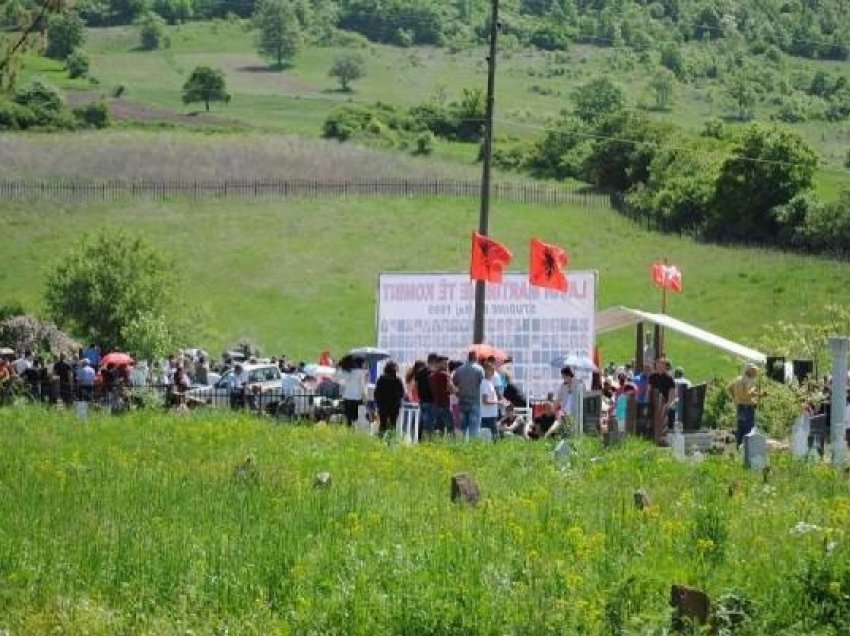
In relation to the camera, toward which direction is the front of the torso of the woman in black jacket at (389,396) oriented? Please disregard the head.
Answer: away from the camera

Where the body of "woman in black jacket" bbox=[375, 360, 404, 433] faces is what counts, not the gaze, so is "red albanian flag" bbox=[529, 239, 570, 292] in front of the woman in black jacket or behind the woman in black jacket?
in front

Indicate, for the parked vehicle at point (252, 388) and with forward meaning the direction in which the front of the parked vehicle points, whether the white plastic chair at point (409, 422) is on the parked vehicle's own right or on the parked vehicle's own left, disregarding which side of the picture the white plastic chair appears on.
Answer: on the parked vehicle's own left

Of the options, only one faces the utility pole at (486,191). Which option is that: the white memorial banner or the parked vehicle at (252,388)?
the white memorial banner

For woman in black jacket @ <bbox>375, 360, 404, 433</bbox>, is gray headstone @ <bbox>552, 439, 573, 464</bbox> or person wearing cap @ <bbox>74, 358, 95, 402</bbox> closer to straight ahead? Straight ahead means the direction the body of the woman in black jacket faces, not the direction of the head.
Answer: the person wearing cap

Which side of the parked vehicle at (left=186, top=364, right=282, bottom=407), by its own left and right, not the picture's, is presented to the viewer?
left
